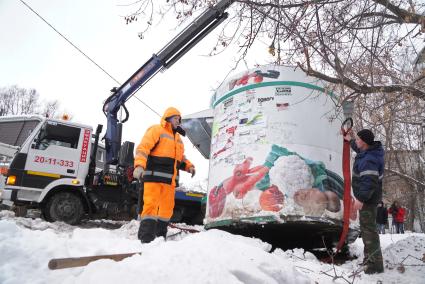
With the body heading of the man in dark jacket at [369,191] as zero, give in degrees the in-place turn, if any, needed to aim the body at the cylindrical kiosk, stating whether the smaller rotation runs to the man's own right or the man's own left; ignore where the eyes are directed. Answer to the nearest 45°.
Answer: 0° — they already face it

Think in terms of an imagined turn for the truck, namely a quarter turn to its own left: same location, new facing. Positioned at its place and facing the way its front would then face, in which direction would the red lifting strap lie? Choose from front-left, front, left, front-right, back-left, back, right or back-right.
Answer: front-left

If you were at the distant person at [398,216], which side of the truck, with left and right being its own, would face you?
back

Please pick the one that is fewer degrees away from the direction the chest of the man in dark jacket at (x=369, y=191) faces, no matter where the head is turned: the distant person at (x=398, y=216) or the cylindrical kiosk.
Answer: the cylindrical kiosk

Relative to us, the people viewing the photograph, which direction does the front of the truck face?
facing to the left of the viewer

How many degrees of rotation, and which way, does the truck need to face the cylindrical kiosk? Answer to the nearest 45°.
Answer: approximately 135° to its left

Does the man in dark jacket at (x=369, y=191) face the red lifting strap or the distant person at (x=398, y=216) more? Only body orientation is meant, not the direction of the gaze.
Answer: the red lifting strap

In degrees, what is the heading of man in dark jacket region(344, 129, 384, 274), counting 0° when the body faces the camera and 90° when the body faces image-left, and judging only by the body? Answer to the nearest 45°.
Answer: approximately 90°
